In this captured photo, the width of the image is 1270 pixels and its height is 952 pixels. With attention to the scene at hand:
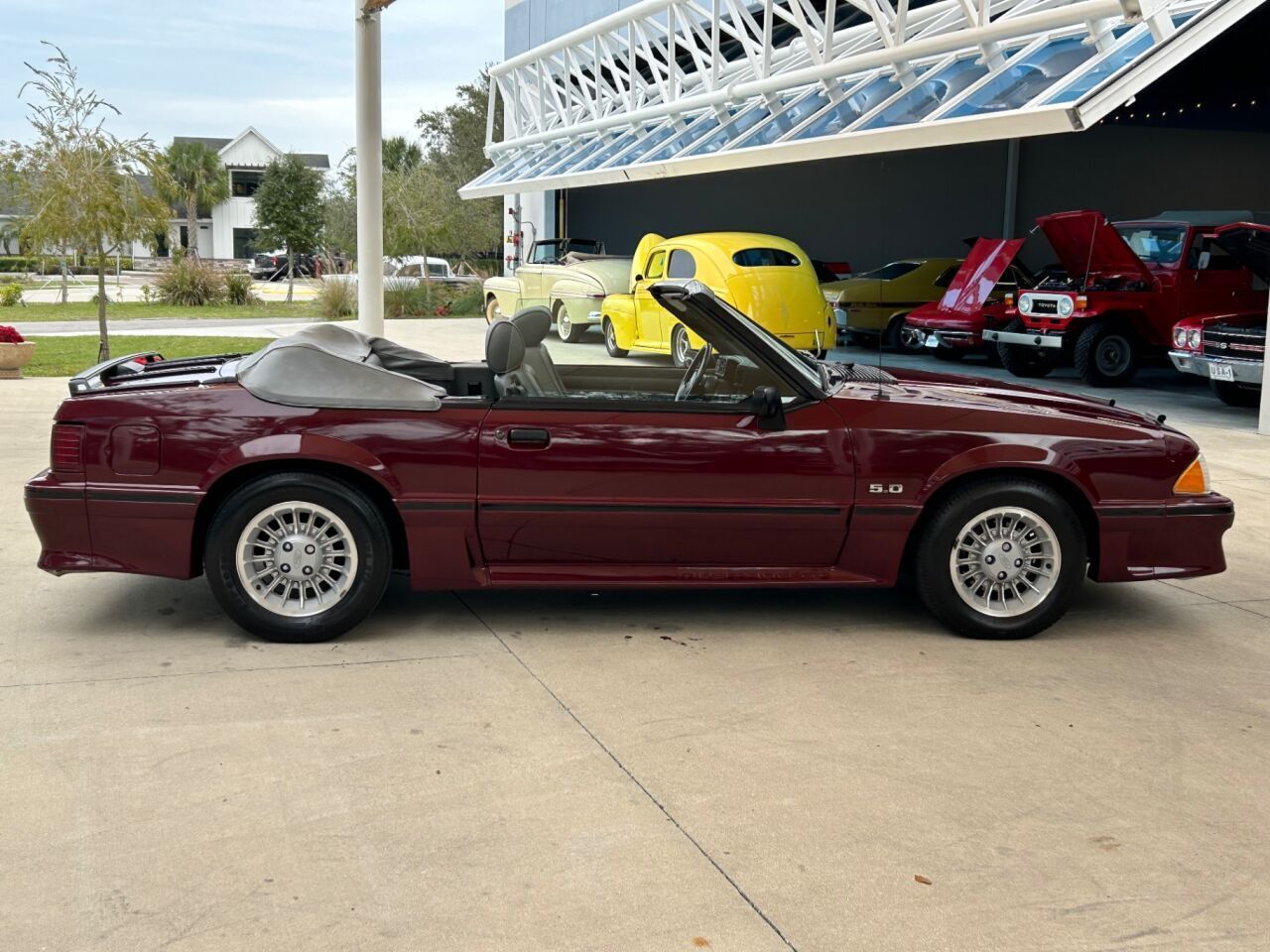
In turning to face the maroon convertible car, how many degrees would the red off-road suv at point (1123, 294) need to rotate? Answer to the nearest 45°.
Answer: approximately 45° to its left

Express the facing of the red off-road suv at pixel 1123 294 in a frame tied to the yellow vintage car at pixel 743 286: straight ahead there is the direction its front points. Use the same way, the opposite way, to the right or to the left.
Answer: to the left

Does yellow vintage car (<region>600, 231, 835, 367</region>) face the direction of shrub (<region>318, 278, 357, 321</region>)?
yes

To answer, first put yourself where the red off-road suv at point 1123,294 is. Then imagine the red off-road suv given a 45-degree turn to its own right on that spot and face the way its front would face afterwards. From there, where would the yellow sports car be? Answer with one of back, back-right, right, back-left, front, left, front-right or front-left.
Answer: front-right

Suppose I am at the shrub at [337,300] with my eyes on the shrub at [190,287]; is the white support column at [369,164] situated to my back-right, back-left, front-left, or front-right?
back-left

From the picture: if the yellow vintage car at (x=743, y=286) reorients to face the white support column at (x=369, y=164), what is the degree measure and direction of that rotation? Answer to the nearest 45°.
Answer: approximately 90° to its left

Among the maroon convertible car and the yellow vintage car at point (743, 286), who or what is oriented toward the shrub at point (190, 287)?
the yellow vintage car

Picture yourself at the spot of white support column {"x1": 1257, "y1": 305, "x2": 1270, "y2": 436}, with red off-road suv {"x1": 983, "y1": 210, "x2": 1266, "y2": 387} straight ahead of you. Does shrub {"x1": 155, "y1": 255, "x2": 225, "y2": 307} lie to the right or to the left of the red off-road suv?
left

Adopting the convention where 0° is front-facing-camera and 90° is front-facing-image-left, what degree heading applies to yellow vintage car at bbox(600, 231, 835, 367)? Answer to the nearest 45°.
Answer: approximately 135°

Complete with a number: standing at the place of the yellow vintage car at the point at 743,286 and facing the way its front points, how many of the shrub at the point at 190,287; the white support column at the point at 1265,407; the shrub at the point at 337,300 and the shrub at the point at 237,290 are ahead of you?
3

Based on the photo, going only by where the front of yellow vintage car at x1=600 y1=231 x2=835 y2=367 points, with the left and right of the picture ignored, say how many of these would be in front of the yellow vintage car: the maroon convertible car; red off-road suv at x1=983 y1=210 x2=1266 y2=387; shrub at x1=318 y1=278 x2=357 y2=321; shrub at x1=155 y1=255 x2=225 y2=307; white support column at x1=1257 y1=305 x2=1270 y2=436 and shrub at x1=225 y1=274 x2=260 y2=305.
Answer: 3

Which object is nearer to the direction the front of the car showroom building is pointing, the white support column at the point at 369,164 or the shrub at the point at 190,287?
the white support column

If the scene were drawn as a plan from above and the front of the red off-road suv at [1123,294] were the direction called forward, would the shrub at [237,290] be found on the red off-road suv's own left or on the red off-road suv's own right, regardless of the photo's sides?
on the red off-road suv's own right

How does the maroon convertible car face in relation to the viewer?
to the viewer's right

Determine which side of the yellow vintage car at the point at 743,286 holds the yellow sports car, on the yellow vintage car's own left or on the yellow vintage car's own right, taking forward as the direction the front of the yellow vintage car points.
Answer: on the yellow vintage car's own right

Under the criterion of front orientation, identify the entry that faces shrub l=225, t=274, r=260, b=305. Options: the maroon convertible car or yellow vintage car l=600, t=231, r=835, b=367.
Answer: the yellow vintage car

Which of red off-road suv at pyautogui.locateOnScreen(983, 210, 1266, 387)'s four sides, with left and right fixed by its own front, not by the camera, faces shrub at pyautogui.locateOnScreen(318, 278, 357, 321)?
right
